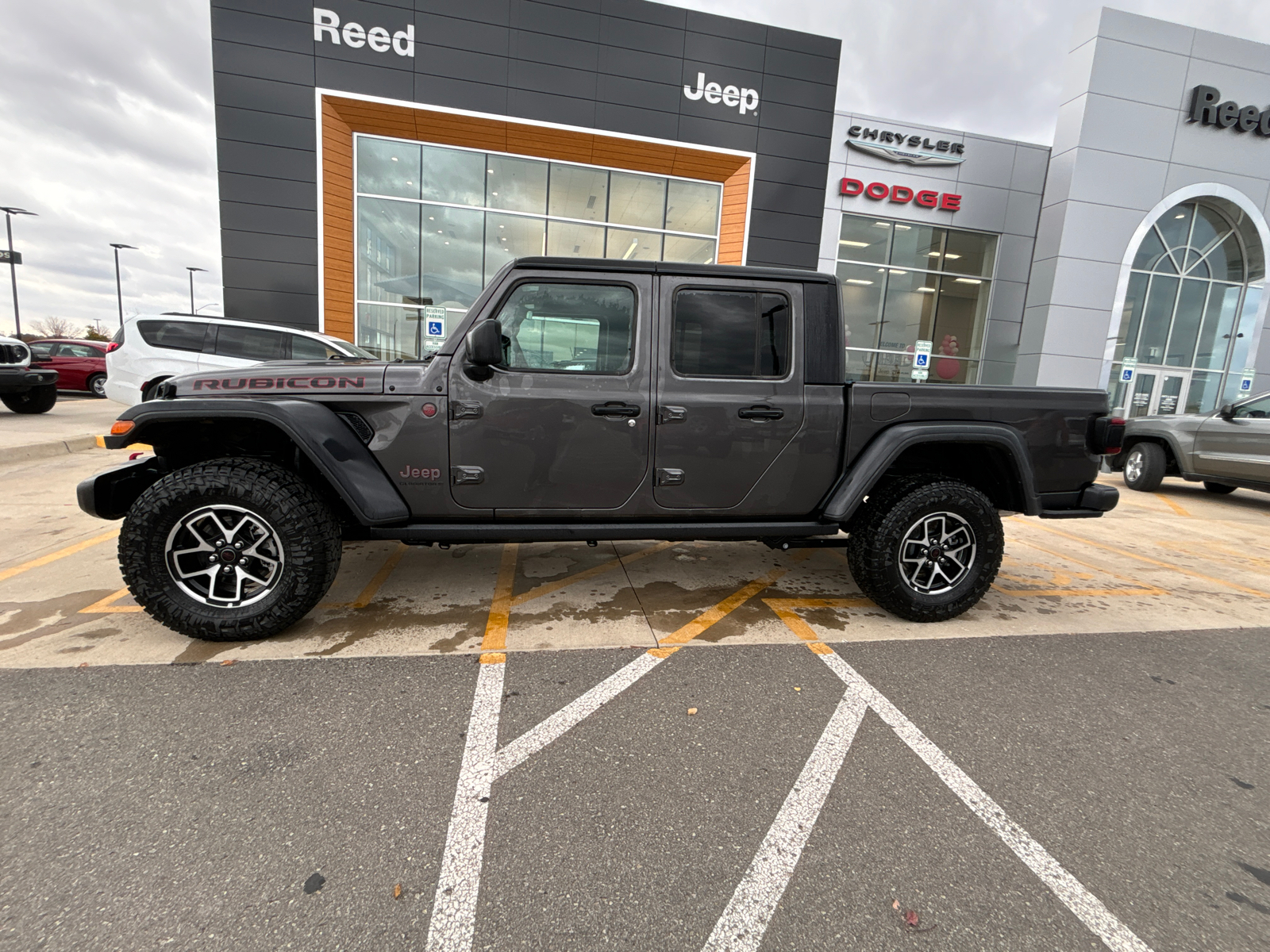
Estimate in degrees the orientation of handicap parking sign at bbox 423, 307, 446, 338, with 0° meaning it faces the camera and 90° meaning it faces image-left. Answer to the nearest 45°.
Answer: approximately 0°

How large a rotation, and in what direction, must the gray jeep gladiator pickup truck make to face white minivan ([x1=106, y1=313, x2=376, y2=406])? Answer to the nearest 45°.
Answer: approximately 45° to its right

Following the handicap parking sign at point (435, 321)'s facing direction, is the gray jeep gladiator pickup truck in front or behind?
in front

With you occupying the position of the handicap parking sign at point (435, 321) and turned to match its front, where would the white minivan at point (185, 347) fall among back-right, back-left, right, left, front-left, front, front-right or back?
front-right

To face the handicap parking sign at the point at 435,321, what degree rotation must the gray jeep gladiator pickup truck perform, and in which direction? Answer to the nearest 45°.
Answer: approximately 90° to its right

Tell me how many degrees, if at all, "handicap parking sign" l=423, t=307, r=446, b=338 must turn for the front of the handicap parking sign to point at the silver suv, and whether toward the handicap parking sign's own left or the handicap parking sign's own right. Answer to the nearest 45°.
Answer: approximately 45° to the handicap parking sign's own left

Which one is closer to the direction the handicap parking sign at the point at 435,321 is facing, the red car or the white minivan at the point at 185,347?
the white minivan

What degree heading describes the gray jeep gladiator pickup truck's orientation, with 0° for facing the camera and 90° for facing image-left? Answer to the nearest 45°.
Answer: approximately 90°

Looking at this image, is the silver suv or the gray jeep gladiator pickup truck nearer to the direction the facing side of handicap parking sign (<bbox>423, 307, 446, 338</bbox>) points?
the gray jeep gladiator pickup truck

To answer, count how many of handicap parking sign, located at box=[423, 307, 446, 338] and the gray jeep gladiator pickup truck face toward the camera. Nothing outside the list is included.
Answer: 1

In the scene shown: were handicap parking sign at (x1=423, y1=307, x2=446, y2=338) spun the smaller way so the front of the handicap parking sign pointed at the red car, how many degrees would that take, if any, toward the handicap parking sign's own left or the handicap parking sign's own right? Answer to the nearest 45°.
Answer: approximately 135° to the handicap parking sign's own right

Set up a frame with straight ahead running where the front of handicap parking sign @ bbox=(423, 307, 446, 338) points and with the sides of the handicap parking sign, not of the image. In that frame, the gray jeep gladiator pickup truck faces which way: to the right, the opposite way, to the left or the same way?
to the right
